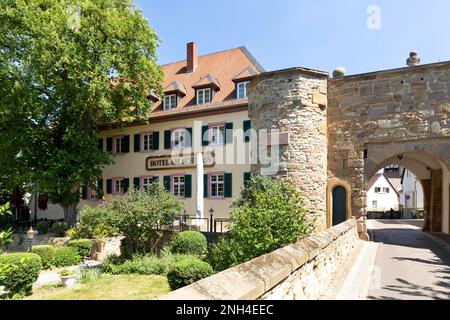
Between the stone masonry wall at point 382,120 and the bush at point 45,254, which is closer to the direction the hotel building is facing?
the bush

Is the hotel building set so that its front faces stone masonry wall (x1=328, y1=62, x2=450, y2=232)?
no

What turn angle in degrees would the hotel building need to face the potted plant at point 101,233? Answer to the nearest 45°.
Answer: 0° — it already faces it

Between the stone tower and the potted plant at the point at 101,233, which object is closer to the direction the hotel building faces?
the potted plant

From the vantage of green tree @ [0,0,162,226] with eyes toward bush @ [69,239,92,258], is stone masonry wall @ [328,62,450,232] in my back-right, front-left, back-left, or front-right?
front-left

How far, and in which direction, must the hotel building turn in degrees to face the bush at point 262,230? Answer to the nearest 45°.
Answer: approximately 45° to its left

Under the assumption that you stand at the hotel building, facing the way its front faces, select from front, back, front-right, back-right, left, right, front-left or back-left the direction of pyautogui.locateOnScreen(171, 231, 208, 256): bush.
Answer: front-left

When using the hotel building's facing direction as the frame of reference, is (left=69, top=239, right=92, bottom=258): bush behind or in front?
in front

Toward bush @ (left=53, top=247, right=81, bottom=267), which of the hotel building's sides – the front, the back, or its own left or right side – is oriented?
front

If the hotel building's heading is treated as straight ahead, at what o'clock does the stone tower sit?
The stone tower is roughly at 10 o'clock from the hotel building.

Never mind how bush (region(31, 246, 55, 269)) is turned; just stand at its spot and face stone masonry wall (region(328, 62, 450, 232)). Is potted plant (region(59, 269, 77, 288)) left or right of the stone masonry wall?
right
